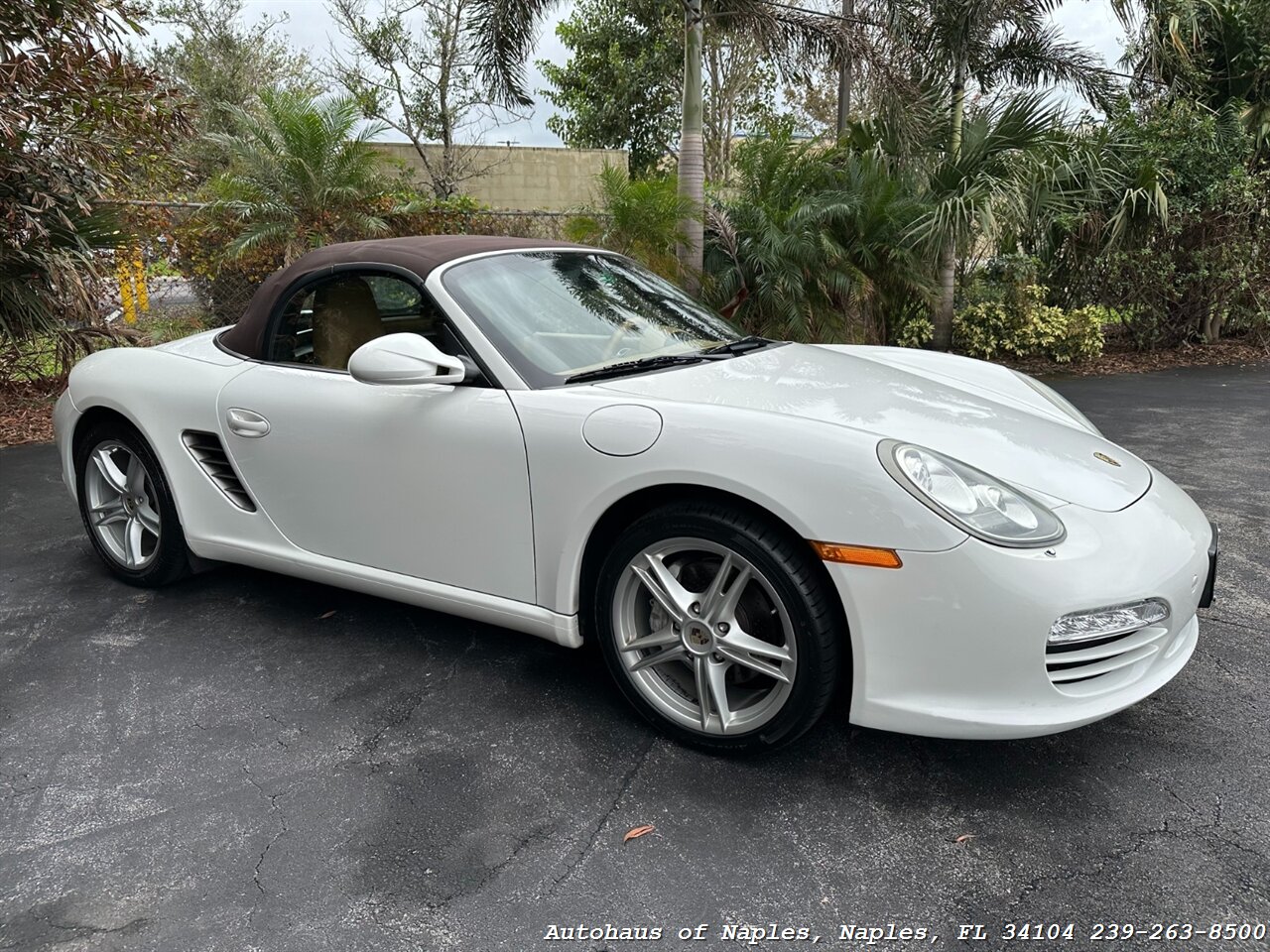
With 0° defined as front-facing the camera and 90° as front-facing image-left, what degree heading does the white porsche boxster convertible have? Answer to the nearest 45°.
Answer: approximately 315°

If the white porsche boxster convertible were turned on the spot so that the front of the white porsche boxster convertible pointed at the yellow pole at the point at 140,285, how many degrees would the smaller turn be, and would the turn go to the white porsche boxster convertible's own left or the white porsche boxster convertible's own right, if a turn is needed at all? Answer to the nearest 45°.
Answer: approximately 180°

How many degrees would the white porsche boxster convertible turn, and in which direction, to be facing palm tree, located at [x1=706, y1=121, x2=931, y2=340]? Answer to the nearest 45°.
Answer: approximately 135° to its left

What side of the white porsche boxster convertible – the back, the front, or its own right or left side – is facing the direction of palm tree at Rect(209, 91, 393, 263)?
back

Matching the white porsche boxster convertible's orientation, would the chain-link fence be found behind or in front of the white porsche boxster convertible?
behind

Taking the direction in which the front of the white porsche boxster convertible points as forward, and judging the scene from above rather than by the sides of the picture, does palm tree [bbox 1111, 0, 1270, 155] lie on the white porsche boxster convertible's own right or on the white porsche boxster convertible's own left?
on the white porsche boxster convertible's own left

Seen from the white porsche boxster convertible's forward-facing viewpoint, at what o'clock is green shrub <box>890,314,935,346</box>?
The green shrub is roughly at 8 o'clock from the white porsche boxster convertible.

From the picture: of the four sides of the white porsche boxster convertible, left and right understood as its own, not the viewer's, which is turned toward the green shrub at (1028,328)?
left
